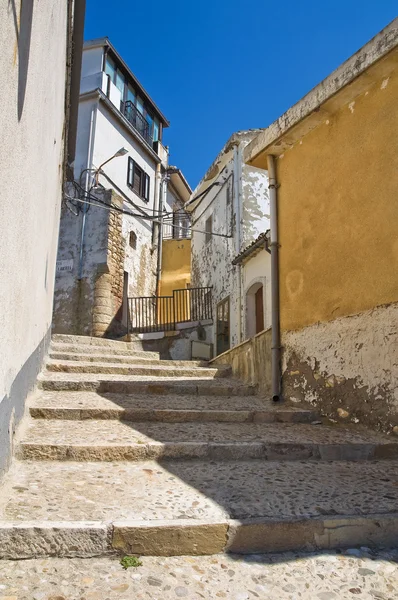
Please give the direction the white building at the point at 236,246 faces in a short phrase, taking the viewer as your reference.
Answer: facing the viewer and to the left of the viewer

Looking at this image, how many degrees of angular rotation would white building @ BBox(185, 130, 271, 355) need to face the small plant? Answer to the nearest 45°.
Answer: approximately 45° to its left

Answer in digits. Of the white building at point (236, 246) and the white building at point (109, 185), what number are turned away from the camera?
0

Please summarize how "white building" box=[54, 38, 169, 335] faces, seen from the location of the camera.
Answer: facing the viewer and to the right of the viewer

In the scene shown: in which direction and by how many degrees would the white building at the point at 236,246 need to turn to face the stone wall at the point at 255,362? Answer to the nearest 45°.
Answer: approximately 45° to its left

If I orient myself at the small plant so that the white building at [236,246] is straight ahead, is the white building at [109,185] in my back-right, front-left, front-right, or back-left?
front-left

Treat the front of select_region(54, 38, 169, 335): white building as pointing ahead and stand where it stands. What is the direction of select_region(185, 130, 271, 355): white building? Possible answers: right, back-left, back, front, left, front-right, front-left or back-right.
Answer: front
